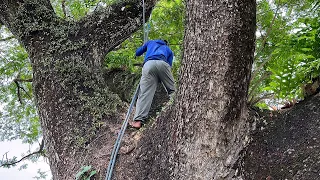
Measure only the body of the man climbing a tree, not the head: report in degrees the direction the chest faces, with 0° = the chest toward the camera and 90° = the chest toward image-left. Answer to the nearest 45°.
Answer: approximately 180°
